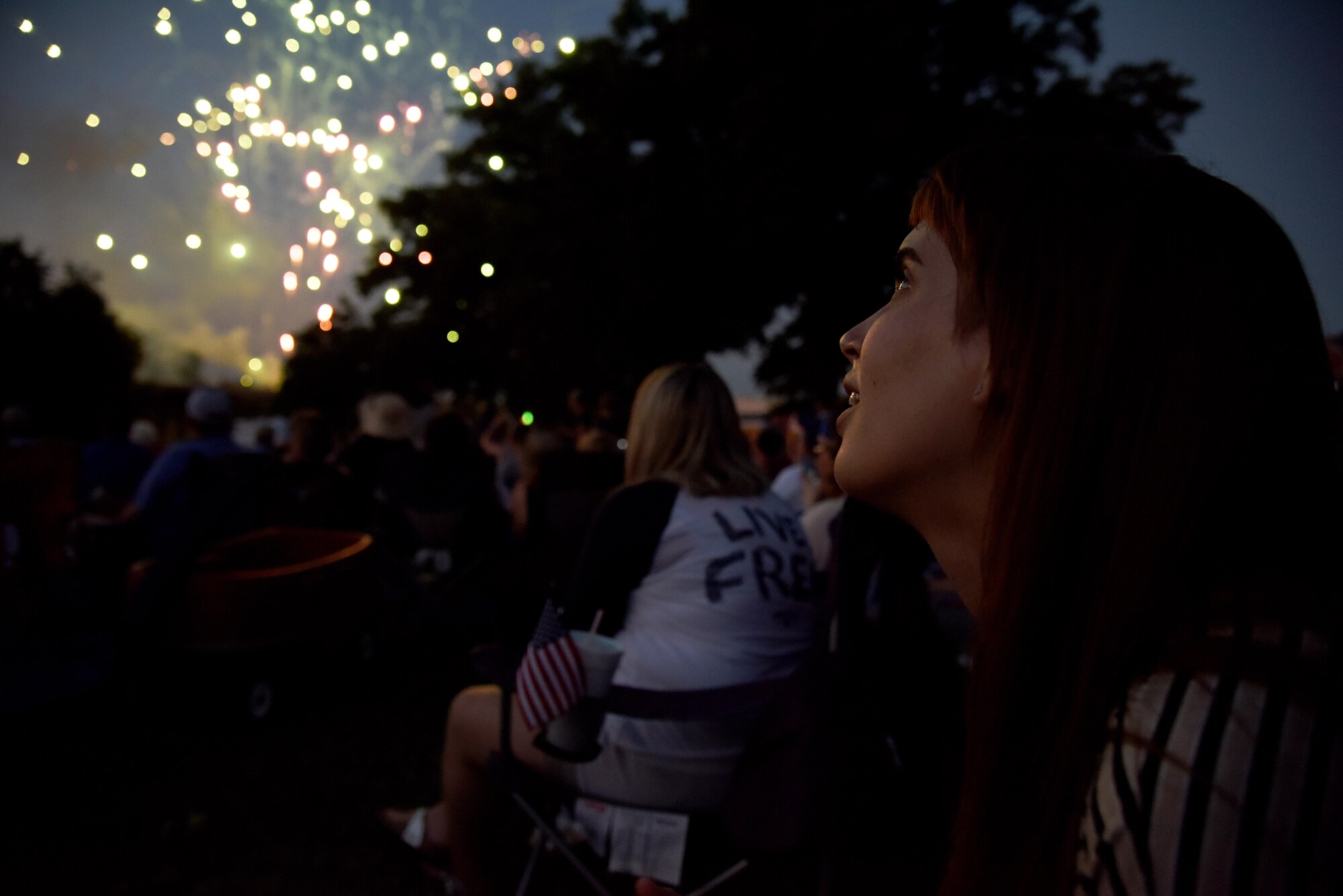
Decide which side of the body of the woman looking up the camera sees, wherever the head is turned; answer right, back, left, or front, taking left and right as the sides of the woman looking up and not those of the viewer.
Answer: left

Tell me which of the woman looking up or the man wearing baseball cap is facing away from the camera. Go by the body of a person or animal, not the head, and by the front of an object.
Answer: the man wearing baseball cap

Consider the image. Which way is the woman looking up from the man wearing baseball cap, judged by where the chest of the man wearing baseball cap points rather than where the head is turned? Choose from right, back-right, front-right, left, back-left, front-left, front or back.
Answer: back

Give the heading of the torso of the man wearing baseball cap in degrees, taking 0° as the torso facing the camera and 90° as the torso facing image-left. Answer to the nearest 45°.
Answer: approximately 180°

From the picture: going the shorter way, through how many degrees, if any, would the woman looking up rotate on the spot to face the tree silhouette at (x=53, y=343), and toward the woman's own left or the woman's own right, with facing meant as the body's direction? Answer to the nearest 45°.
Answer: approximately 45° to the woman's own right

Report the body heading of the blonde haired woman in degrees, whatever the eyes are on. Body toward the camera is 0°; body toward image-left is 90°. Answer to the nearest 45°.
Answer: approximately 135°

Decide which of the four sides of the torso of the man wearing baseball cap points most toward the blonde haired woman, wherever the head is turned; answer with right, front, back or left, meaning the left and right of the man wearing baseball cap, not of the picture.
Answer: back

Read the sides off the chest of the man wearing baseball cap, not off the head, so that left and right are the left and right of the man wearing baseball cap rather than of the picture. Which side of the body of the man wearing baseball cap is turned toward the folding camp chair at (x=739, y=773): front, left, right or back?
back

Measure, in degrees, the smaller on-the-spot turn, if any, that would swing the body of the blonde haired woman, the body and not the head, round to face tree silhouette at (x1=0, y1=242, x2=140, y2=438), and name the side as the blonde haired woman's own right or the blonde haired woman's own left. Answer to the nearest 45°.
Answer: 0° — they already face it

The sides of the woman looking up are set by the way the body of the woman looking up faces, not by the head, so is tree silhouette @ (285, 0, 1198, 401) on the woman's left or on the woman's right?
on the woman's right

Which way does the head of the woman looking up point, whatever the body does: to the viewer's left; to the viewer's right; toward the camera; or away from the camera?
to the viewer's left

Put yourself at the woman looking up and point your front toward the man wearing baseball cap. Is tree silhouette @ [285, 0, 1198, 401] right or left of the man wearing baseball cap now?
right

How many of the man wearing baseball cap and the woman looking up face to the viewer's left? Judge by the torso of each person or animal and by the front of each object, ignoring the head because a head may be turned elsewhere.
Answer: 1
